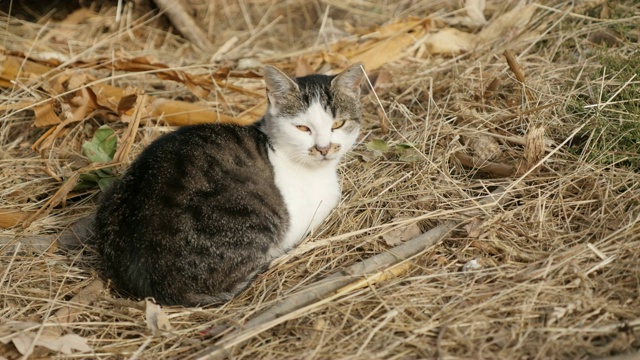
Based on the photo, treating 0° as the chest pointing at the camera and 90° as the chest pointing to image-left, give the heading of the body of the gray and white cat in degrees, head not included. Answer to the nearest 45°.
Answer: approximately 270°

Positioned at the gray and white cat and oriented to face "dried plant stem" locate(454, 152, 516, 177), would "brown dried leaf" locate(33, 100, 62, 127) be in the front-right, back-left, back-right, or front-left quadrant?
back-left

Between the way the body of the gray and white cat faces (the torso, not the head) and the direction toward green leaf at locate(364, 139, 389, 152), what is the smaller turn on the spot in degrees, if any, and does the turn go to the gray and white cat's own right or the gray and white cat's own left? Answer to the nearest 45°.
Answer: approximately 45° to the gray and white cat's own left

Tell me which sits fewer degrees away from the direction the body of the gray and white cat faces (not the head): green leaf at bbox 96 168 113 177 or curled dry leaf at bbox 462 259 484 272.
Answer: the curled dry leaf

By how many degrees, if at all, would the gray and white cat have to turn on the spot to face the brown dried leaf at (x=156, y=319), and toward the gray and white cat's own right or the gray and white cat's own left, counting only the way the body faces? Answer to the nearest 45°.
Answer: approximately 135° to the gray and white cat's own right

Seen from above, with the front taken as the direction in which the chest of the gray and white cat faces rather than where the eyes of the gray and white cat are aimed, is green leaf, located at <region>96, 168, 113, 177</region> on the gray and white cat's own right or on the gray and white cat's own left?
on the gray and white cat's own left

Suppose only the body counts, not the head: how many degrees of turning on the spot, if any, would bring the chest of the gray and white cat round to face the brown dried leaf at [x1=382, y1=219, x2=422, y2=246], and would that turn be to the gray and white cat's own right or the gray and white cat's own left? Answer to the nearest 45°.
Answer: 0° — it already faces it
